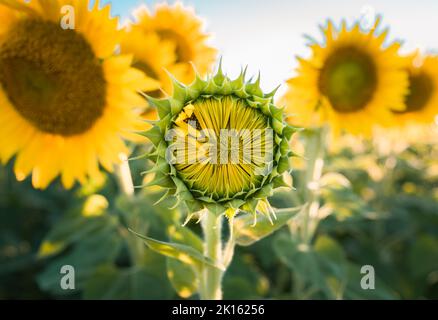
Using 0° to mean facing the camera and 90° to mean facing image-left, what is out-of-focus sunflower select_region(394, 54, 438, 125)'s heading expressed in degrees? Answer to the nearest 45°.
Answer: approximately 0°

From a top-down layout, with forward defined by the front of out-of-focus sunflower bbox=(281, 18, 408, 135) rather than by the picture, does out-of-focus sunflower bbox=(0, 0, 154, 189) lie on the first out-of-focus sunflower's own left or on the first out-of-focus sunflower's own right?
on the first out-of-focus sunflower's own right

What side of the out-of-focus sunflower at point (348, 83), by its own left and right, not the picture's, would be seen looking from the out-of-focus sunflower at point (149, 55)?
right

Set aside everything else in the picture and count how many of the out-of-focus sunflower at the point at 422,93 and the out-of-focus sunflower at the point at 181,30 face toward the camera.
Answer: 2

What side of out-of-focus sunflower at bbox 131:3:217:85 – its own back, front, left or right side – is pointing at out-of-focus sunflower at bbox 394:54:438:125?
left

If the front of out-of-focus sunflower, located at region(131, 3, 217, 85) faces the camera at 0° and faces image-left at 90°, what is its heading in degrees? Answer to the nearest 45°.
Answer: approximately 0°
